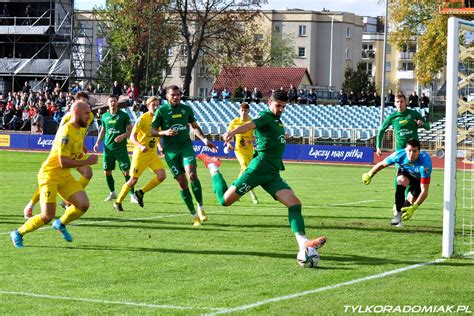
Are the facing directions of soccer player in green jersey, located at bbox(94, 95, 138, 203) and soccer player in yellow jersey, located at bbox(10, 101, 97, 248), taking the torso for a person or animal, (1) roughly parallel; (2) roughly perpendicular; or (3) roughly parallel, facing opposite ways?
roughly perpendicular

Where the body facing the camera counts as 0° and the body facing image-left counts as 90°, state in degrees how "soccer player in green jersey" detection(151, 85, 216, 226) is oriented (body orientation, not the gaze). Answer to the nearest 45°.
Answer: approximately 0°

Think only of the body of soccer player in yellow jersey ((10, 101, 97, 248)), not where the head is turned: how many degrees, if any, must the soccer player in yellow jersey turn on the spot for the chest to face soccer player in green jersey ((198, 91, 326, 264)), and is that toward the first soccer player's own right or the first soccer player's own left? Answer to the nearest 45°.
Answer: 0° — they already face them

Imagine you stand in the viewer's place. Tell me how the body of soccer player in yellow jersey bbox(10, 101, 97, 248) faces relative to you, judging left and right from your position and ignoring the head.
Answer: facing to the right of the viewer

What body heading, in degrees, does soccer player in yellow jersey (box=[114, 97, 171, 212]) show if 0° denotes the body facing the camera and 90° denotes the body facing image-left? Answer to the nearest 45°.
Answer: approximately 315°

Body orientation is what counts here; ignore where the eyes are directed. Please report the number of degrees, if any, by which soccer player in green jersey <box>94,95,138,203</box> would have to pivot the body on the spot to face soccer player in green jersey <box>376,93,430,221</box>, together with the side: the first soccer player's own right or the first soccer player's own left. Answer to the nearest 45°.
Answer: approximately 45° to the first soccer player's own left
